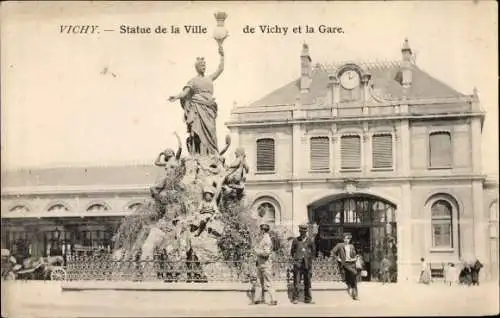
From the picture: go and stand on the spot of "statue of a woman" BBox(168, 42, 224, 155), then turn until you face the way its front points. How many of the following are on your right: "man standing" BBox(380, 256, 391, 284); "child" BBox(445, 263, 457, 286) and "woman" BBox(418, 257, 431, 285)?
0

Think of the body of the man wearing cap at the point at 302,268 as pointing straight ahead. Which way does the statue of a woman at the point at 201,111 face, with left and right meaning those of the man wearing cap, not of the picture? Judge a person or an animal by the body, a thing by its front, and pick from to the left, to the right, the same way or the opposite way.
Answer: the same way

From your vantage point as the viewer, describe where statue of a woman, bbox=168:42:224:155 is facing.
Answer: facing the viewer

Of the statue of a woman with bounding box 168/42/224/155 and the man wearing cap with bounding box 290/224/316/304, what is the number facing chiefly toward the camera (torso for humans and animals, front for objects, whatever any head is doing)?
2

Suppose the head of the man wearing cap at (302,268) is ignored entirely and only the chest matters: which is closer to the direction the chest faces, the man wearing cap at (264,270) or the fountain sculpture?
the man wearing cap

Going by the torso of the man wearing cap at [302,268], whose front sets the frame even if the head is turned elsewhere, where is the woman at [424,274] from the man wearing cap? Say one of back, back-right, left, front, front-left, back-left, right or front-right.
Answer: back-left
